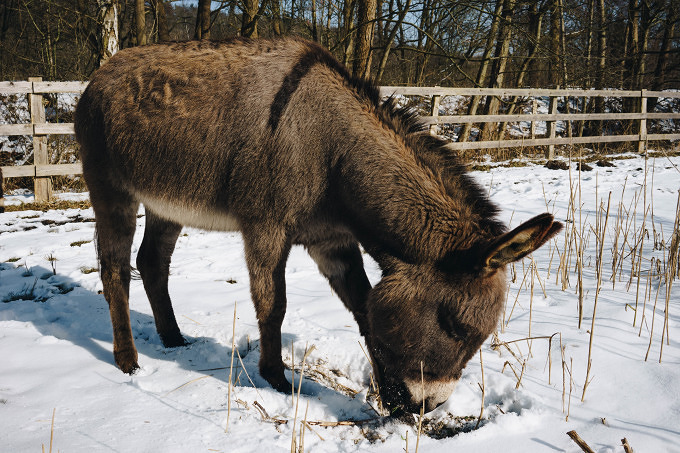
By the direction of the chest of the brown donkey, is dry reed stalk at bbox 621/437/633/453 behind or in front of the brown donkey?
in front

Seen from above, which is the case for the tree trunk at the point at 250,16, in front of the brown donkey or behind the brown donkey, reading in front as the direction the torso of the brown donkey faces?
behind

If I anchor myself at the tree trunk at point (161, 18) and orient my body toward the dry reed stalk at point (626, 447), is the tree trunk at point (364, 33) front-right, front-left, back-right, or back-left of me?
front-left

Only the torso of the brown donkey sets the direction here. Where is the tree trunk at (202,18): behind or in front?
behind

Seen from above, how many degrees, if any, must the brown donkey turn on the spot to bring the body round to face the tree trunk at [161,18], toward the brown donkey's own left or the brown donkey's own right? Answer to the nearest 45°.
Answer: approximately 135° to the brown donkey's own left

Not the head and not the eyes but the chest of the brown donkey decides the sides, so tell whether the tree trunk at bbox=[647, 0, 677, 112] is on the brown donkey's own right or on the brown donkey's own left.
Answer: on the brown donkey's own left

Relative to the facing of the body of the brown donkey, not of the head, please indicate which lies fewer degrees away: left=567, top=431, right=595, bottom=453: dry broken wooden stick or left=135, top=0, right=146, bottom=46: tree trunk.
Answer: the dry broken wooden stick

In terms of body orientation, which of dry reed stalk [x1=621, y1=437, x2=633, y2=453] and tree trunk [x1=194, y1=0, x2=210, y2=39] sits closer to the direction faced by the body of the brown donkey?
the dry reed stalk

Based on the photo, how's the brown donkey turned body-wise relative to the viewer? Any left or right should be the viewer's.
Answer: facing the viewer and to the right of the viewer

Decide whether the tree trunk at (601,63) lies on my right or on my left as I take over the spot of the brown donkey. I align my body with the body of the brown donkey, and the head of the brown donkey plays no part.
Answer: on my left

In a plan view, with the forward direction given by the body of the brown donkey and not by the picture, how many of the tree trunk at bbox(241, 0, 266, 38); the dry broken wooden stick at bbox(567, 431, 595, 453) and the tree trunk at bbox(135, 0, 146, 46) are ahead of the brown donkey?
1
